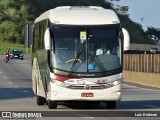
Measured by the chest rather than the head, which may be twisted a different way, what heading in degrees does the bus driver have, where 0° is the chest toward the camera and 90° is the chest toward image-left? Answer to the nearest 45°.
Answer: approximately 0°

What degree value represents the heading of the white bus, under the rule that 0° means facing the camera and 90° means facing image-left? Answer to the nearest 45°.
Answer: approximately 0°
